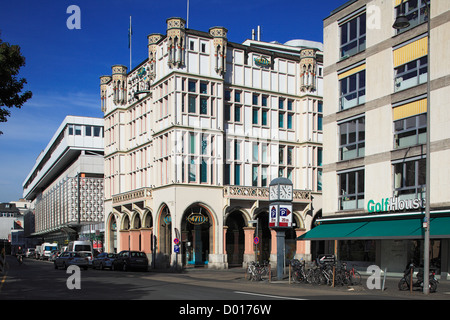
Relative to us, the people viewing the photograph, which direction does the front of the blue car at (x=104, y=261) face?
facing away from the viewer and to the left of the viewer

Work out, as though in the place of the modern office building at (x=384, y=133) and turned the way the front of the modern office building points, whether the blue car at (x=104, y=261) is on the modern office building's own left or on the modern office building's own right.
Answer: on the modern office building's own right

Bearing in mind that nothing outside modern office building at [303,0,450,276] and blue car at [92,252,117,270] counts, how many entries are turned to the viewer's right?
0

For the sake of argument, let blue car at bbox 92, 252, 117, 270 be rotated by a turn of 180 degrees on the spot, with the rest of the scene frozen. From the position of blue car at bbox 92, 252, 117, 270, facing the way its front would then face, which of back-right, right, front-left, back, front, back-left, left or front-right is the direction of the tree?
back-right

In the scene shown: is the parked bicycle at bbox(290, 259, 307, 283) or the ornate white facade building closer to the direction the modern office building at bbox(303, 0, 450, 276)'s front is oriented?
the parked bicycle

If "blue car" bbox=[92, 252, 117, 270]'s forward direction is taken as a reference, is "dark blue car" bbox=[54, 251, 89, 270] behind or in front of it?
in front

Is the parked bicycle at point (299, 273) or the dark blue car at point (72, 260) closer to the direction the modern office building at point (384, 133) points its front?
the parked bicycle
